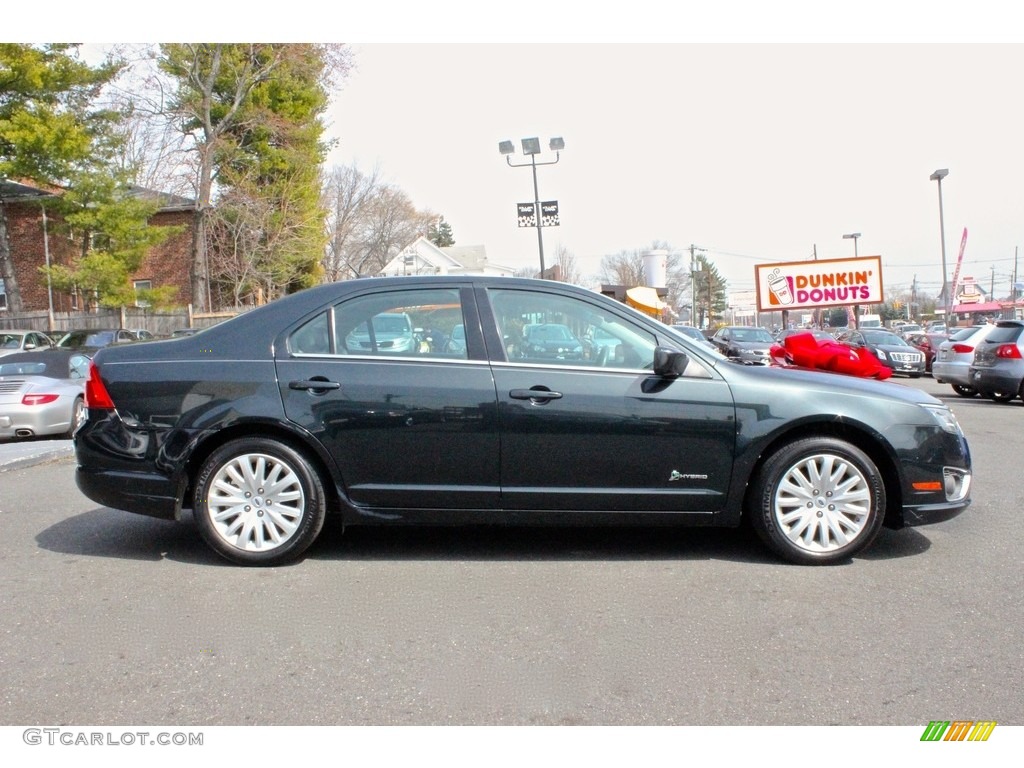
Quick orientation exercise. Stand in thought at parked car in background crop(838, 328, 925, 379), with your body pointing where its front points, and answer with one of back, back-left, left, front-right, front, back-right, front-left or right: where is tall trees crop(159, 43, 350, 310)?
back-right

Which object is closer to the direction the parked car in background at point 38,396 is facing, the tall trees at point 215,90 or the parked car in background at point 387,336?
the tall trees

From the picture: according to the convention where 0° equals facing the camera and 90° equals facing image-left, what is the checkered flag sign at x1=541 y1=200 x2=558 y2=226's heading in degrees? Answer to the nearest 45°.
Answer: approximately 0°

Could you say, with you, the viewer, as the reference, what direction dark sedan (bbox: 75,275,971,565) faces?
facing to the right of the viewer

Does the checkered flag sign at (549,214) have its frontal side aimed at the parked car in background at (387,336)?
yes

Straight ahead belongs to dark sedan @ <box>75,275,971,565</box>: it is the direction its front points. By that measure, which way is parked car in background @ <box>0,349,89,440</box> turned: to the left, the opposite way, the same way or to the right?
to the left

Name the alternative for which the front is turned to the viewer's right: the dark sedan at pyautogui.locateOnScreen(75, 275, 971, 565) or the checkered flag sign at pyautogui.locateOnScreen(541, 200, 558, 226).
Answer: the dark sedan

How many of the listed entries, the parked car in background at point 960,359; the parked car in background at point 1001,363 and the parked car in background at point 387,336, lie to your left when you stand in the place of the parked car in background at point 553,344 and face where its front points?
2

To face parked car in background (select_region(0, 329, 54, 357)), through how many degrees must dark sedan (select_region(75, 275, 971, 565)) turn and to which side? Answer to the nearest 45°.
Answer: approximately 135° to its left

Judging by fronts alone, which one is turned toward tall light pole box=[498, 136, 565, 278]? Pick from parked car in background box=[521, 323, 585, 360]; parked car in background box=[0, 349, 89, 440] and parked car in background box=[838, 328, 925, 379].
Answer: parked car in background box=[0, 349, 89, 440]

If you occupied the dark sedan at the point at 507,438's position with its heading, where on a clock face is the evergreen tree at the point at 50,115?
The evergreen tree is roughly at 8 o'clock from the dark sedan.

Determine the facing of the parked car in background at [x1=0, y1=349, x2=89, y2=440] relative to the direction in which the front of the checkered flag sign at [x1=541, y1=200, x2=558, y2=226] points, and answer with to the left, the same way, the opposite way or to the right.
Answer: the opposite way
